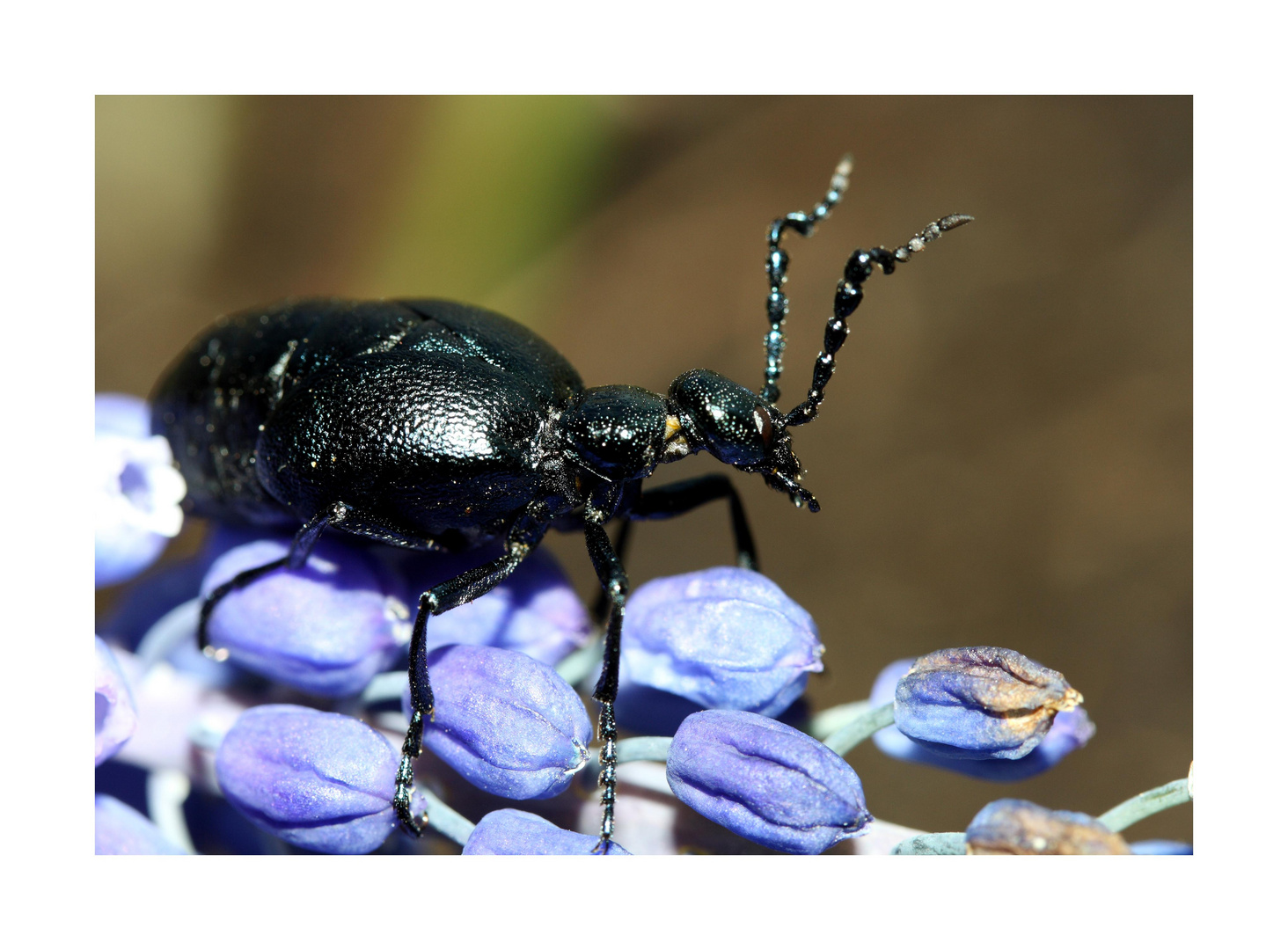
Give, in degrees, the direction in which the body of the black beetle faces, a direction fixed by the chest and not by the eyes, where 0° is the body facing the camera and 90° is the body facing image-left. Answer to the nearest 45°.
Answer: approximately 270°
